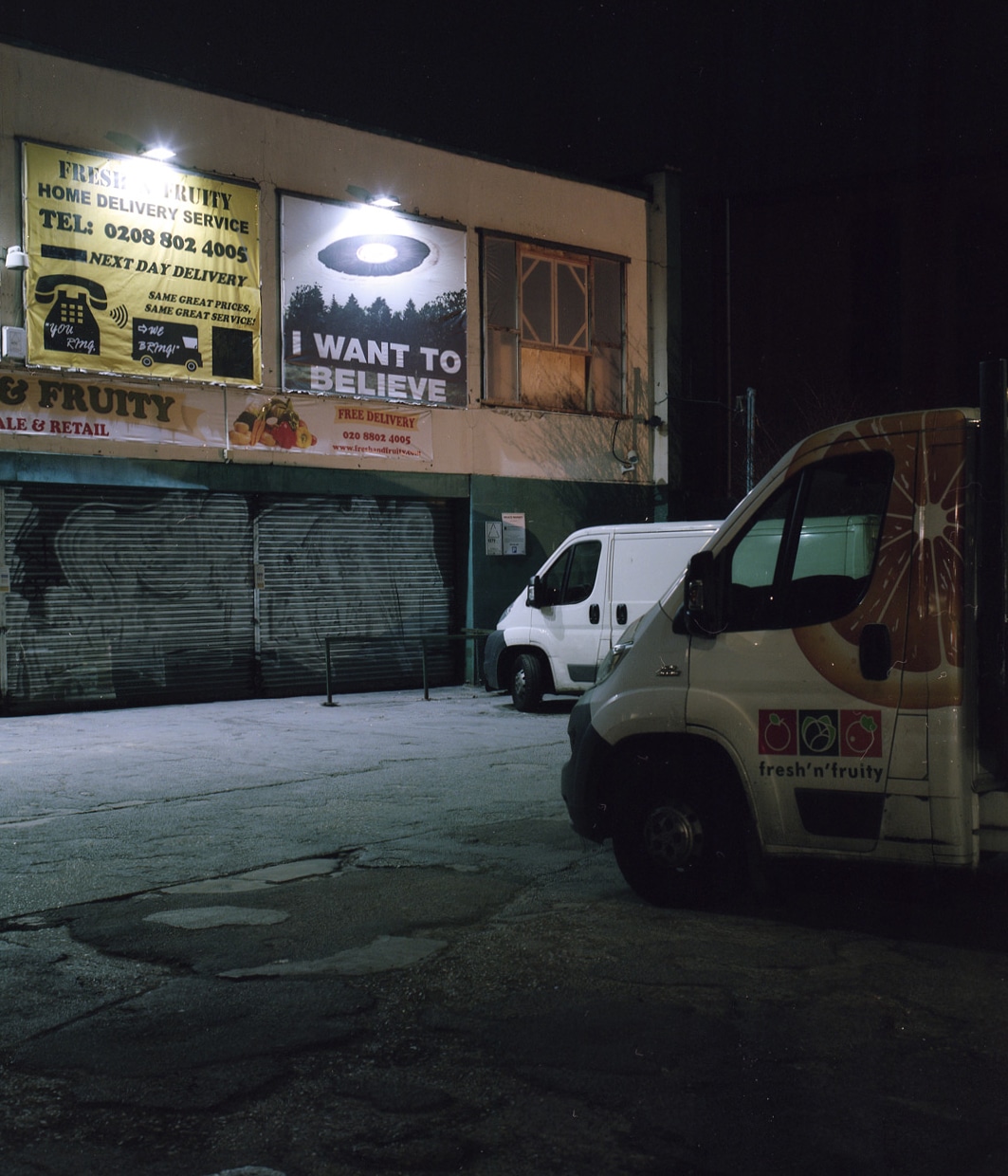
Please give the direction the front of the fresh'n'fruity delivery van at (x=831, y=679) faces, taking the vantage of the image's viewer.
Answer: facing to the left of the viewer

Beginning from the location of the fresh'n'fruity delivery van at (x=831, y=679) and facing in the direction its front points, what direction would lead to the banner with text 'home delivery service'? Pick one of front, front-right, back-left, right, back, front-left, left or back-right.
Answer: front-right

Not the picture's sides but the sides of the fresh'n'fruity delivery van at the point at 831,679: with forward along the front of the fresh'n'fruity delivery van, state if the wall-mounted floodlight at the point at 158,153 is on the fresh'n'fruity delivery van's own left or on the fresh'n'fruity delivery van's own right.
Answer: on the fresh'n'fruity delivery van's own right

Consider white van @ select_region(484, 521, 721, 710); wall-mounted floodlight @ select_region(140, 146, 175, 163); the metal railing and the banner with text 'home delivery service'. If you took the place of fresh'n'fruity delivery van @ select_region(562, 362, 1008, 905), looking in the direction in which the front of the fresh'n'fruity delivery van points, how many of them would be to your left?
0

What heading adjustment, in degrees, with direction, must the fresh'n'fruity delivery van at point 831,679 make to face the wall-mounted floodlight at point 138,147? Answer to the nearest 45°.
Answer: approximately 45° to its right

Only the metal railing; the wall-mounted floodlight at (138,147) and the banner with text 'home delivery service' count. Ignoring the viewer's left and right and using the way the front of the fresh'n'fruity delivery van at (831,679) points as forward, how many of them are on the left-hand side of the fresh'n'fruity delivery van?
0

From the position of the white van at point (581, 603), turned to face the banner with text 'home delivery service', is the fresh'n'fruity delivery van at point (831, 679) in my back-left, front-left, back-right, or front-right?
back-left

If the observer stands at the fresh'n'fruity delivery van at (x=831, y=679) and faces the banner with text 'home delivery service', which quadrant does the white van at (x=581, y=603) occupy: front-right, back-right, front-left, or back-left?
front-right

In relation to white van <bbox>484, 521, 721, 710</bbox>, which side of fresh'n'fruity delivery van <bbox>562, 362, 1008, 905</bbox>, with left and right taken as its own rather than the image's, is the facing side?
right

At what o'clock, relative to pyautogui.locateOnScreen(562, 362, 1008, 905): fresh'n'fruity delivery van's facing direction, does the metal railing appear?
The metal railing is roughly at 2 o'clock from the fresh'n'fruity delivery van.

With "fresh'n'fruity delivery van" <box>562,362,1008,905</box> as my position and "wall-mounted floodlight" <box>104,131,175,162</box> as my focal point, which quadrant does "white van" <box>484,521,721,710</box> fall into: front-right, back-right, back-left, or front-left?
front-right
